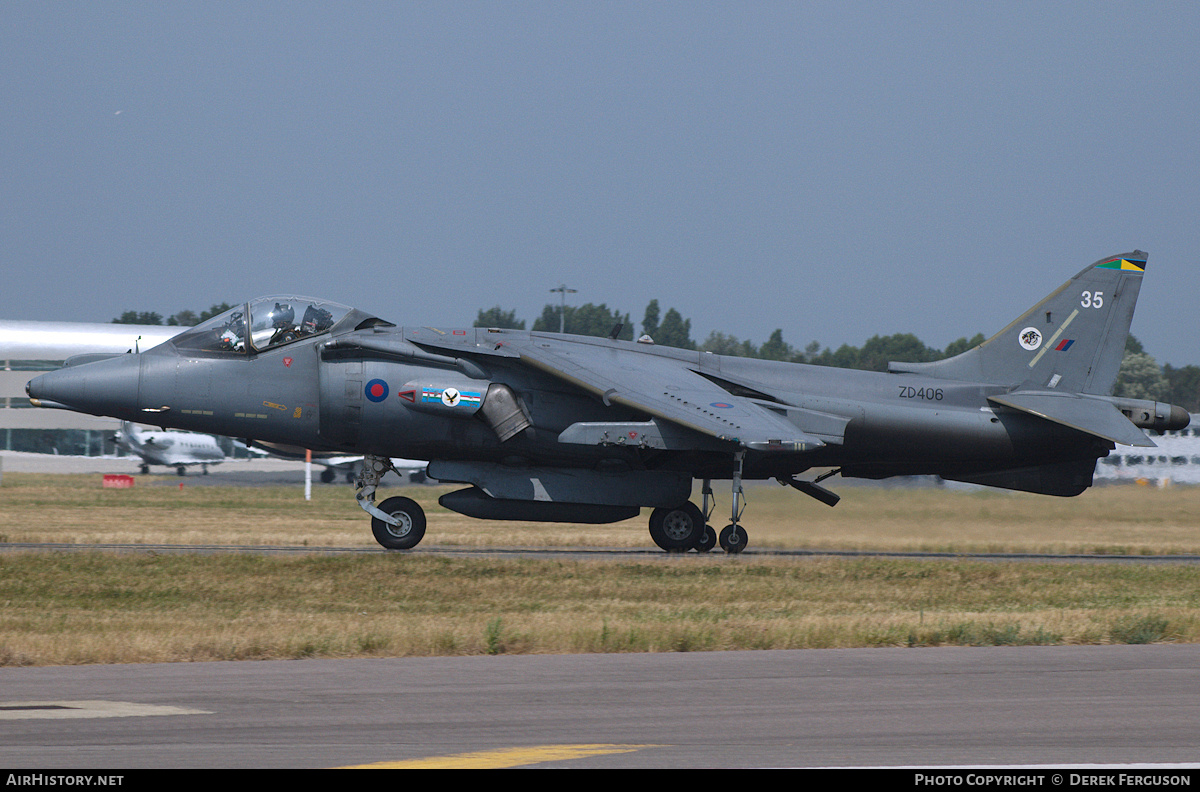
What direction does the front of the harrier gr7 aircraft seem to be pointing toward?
to the viewer's left
